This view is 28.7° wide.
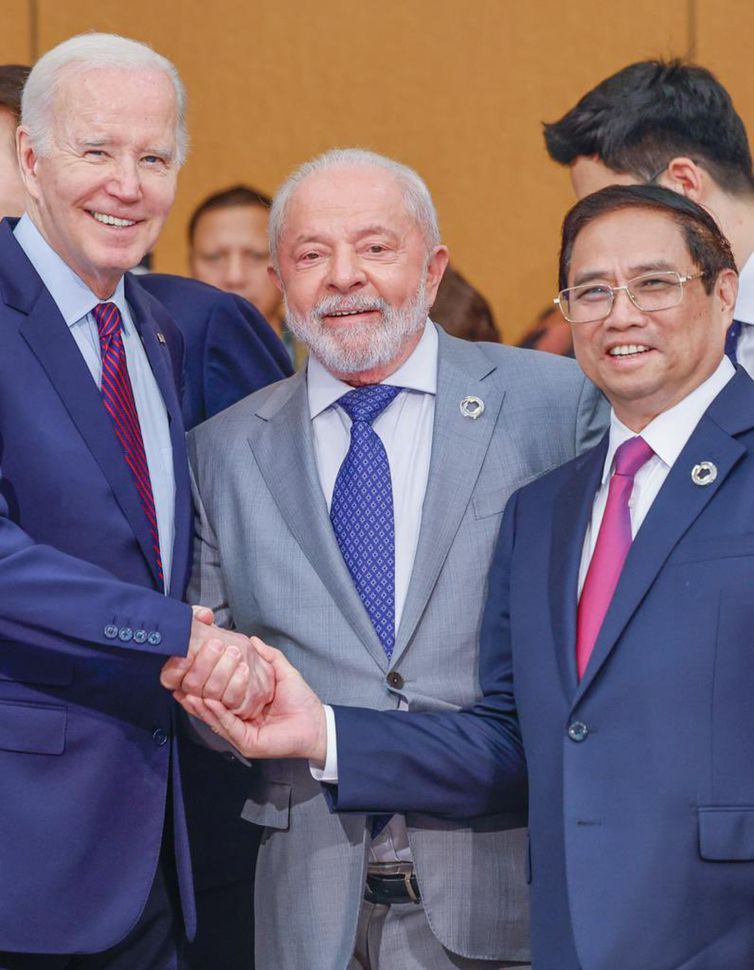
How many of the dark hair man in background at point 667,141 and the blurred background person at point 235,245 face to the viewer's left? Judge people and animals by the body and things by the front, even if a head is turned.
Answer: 1

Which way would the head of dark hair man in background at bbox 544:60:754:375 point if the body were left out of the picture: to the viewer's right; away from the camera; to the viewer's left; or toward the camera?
to the viewer's left

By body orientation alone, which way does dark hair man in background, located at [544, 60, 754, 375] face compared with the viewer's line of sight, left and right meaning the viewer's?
facing to the left of the viewer

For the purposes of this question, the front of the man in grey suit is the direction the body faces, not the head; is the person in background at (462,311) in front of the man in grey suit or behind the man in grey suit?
behind

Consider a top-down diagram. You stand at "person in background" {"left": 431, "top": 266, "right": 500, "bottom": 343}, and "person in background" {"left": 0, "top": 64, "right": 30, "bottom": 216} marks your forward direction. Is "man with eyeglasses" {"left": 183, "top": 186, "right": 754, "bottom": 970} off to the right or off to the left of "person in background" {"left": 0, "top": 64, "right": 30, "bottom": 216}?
left

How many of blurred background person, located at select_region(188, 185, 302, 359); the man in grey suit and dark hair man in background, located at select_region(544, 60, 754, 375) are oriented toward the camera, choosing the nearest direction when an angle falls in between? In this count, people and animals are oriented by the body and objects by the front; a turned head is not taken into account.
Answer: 2

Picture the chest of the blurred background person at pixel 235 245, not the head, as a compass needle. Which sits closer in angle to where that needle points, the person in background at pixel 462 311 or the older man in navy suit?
the older man in navy suit

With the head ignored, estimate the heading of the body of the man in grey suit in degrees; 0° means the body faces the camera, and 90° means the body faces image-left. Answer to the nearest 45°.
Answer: approximately 0°
